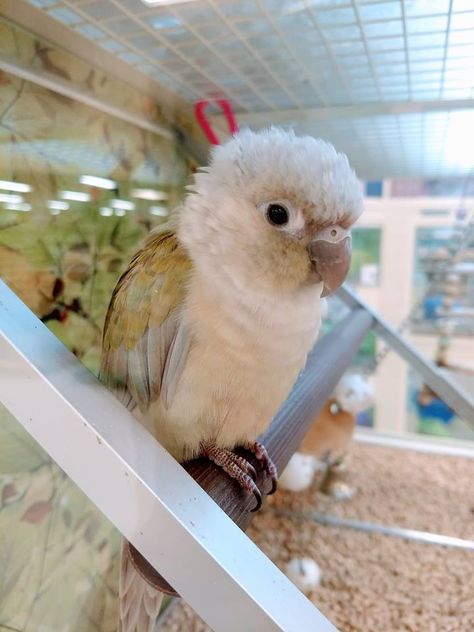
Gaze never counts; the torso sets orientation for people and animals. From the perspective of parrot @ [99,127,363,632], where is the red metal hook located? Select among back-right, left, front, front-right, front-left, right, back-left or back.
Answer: back-left

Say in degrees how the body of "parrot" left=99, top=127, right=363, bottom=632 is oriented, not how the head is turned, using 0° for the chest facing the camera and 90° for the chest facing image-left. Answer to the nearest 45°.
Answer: approximately 315°

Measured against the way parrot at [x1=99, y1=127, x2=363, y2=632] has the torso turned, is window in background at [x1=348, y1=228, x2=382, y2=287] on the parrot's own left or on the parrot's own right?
on the parrot's own left
